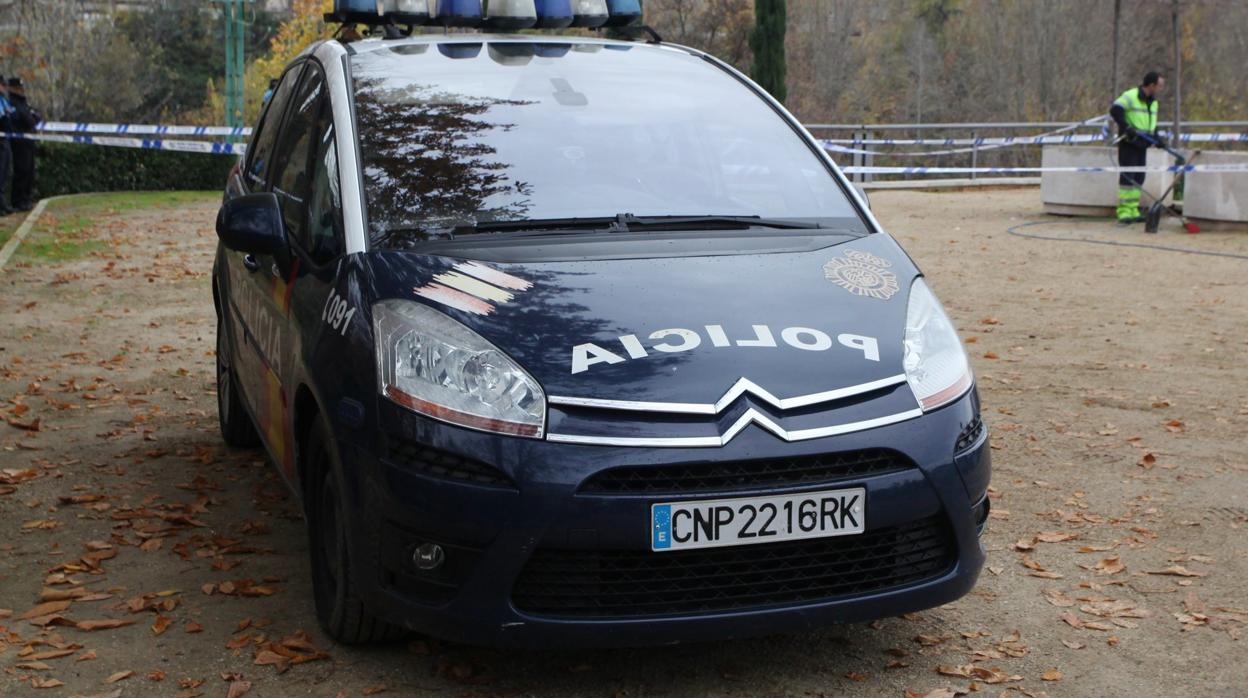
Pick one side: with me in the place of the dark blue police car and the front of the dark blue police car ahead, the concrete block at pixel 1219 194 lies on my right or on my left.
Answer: on my left

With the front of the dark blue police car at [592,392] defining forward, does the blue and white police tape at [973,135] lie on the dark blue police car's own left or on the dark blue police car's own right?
on the dark blue police car's own left

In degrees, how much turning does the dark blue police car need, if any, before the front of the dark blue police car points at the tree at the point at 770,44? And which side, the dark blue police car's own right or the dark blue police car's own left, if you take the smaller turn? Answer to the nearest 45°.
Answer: approximately 135° to the dark blue police car's own left

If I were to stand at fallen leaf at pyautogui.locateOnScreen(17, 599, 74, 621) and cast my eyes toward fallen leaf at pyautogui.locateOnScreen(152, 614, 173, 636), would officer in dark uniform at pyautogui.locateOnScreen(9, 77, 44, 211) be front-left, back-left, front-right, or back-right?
back-left

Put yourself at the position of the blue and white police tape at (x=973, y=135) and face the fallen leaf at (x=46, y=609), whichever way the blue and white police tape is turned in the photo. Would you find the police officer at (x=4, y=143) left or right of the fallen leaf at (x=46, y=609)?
right

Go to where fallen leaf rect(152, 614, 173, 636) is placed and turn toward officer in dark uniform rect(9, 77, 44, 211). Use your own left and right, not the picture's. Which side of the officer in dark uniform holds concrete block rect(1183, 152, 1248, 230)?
right

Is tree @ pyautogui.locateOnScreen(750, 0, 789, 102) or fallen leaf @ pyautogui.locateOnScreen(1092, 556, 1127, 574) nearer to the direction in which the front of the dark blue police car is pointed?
the fallen leaf

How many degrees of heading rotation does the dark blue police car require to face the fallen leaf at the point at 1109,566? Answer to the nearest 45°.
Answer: approximately 90° to its left

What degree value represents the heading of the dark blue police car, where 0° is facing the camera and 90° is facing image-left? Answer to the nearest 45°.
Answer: approximately 315°
